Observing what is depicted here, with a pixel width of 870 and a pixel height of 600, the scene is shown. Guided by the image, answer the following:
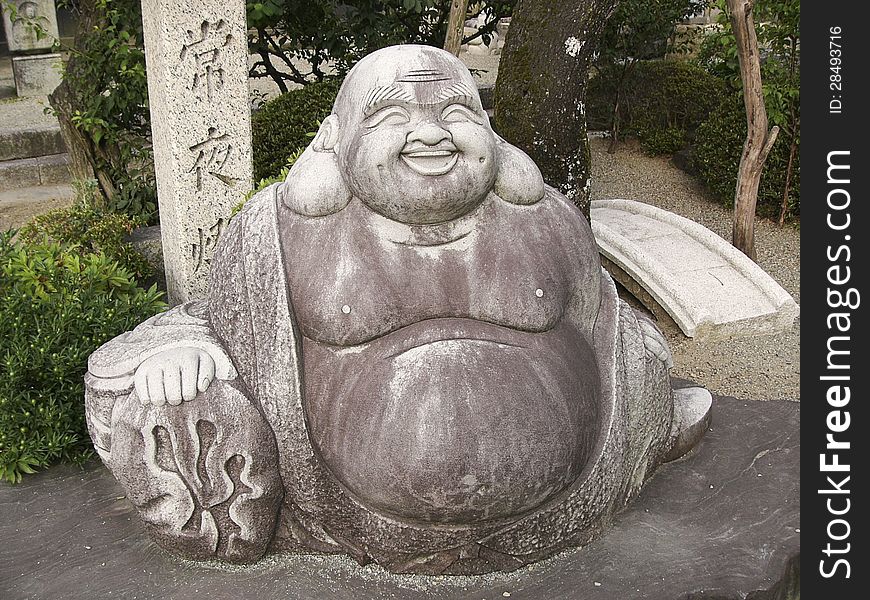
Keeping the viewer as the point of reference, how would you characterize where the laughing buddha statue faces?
facing the viewer

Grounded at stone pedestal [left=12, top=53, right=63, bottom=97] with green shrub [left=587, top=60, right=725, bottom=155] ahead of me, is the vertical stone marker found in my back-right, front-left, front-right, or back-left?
front-right

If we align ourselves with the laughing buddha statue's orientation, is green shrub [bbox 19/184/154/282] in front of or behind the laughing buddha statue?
behind

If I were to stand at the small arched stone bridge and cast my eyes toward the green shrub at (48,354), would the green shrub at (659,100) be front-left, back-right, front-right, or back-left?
back-right

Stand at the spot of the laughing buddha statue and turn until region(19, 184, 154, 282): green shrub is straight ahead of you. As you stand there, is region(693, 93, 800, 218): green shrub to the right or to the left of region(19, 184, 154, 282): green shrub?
right

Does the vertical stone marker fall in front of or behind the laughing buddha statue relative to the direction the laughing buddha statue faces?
behind

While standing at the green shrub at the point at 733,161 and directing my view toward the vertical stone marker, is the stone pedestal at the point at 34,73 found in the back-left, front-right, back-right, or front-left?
front-right

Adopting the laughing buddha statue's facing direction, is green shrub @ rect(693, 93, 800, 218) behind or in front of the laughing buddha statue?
behind

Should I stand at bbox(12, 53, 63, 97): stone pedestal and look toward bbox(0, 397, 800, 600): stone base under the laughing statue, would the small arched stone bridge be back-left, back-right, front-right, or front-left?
front-left

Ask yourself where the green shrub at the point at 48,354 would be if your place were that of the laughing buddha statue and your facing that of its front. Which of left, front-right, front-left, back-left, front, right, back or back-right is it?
back-right

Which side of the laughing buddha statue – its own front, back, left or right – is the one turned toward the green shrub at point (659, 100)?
back
